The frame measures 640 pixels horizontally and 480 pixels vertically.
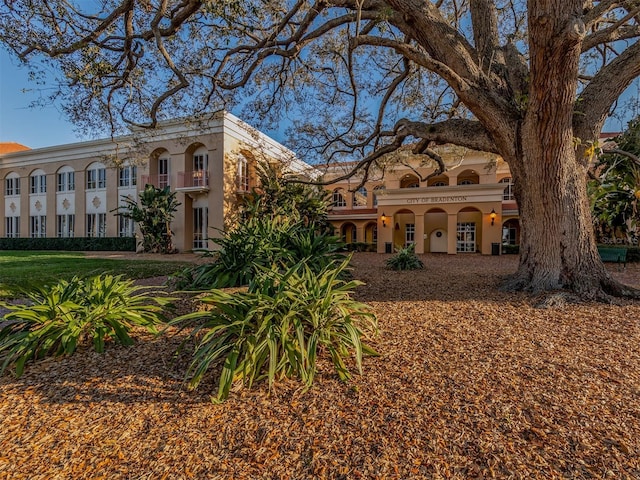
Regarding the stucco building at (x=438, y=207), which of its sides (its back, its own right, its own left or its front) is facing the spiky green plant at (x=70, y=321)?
front

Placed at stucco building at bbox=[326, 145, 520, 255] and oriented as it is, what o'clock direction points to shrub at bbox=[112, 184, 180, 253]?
The shrub is roughly at 2 o'clock from the stucco building.

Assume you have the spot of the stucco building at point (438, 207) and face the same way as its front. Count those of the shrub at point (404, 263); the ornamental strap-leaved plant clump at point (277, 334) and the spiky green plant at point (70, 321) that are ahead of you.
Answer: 3

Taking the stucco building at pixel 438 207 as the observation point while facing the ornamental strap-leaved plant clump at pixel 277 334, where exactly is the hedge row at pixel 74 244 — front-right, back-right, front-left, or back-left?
front-right

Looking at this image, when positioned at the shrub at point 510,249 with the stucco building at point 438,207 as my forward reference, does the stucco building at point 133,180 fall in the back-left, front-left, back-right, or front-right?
front-left

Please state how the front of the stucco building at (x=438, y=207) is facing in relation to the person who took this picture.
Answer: facing the viewer

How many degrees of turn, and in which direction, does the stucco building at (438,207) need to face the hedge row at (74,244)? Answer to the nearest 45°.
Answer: approximately 90° to its right

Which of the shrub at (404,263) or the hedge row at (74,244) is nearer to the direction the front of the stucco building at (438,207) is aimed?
the shrub

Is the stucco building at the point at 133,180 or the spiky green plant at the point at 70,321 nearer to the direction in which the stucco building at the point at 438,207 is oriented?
the spiky green plant

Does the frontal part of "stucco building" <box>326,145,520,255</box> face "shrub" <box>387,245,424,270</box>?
yes

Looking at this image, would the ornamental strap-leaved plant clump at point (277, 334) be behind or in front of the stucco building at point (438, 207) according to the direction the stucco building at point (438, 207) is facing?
in front

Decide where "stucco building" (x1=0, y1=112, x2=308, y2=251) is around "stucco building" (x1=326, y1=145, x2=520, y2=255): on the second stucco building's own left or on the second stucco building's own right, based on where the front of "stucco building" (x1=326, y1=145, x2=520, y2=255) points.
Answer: on the second stucco building's own right
